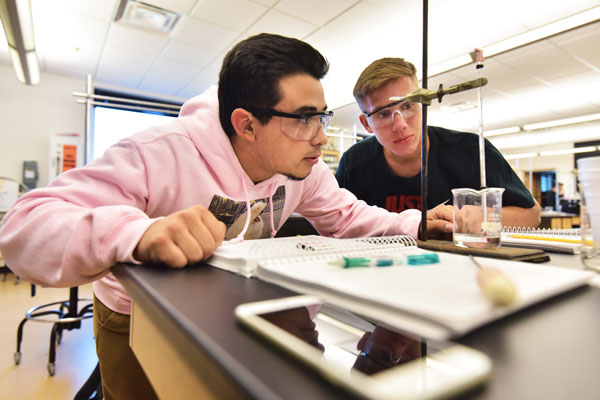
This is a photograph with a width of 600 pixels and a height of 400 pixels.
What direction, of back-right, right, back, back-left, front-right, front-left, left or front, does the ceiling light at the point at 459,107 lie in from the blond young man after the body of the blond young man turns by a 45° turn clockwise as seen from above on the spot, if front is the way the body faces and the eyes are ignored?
back-right

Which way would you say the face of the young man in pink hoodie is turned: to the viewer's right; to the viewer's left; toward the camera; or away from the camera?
to the viewer's right

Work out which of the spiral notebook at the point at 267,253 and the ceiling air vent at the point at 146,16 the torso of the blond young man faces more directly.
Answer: the spiral notebook

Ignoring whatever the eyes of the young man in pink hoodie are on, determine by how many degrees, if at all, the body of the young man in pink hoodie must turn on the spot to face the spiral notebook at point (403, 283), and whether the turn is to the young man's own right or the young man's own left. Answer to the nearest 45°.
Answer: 0° — they already face it

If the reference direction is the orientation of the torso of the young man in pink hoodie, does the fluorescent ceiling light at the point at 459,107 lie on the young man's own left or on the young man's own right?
on the young man's own left

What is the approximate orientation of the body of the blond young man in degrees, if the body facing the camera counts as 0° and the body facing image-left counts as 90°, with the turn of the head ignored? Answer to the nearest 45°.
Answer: approximately 0°

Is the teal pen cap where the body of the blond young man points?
yes

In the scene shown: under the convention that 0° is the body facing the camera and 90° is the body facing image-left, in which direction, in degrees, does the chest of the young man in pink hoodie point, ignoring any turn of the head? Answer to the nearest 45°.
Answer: approximately 315°

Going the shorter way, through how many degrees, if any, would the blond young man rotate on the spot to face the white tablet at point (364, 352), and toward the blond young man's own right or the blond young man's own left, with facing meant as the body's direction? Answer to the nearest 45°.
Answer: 0° — they already face it

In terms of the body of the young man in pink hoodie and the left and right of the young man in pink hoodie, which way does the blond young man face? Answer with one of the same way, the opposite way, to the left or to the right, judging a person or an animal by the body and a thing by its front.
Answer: to the right
